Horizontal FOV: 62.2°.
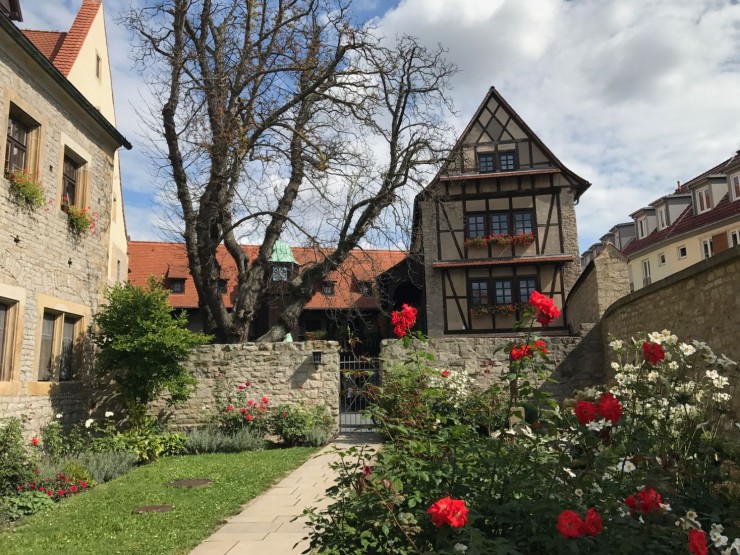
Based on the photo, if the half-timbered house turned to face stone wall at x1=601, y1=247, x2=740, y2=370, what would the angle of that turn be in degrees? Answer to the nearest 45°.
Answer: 0° — it already faces it

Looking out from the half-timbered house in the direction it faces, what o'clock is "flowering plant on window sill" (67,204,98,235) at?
The flowering plant on window sill is roughly at 1 o'clock from the half-timbered house.

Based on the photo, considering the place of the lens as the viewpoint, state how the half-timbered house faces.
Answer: facing the viewer

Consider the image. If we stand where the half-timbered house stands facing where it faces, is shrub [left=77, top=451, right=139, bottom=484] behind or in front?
in front

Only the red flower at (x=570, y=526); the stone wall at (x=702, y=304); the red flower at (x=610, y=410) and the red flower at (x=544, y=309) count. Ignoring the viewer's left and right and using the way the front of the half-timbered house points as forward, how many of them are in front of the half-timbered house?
4

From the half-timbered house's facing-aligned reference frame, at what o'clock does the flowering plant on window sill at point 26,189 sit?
The flowering plant on window sill is roughly at 1 o'clock from the half-timbered house.

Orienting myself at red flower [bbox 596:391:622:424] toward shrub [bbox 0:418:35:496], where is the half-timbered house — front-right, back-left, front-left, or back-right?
front-right

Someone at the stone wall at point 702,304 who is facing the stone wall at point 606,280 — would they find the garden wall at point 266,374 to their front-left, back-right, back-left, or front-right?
front-left

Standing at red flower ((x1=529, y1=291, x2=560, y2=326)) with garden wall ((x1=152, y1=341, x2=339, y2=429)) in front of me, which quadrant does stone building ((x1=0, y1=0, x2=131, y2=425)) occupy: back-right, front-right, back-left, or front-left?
front-left

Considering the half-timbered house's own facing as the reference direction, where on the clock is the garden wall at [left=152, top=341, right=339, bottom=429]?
The garden wall is roughly at 1 o'clock from the half-timbered house.

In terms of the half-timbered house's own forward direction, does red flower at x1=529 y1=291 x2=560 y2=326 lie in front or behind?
in front

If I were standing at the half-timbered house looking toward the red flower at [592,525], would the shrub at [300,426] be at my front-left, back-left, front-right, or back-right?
front-right

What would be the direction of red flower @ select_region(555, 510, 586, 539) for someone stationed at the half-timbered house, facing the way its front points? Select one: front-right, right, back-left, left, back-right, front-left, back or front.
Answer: front

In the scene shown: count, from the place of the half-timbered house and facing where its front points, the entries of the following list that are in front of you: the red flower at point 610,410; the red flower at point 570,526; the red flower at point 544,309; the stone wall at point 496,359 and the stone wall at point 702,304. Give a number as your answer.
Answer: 5

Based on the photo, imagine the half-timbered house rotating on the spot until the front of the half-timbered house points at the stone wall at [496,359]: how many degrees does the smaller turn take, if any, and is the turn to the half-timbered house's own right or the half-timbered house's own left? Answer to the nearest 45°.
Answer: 0° — it already faces it

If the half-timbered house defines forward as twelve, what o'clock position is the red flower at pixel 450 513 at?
The red flower is roughly at 12 o'clock from the half-timbered house.

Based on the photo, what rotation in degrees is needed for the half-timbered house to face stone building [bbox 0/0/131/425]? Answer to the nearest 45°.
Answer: approximately 45° to its right

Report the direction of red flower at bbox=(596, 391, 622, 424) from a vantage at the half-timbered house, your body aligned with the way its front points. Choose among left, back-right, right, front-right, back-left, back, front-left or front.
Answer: front

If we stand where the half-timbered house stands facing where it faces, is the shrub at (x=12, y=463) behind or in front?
in front
